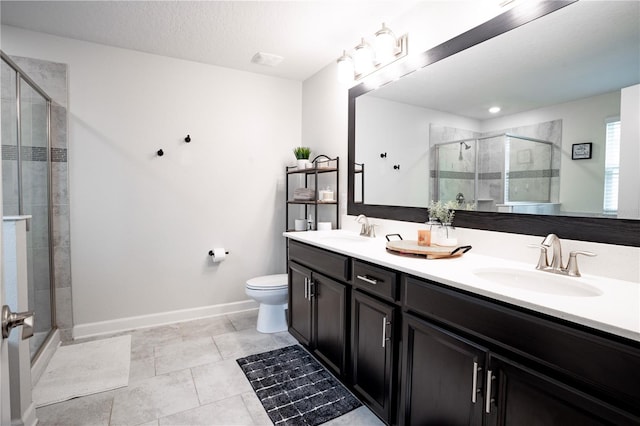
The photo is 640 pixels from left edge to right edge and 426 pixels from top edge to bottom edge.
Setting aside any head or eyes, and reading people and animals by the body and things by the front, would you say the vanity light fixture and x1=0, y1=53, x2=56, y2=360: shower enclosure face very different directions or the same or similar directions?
very different directions

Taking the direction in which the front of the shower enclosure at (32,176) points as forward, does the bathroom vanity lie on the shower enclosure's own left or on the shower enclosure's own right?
on the shower enclosure's own right

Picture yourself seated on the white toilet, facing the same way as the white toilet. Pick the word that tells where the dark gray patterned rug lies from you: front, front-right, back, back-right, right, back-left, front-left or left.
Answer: left

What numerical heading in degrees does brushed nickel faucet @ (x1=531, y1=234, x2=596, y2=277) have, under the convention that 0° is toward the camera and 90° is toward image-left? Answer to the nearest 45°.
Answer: approximately 45°

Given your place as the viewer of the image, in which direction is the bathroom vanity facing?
facing the viewer and to the left of the viewer

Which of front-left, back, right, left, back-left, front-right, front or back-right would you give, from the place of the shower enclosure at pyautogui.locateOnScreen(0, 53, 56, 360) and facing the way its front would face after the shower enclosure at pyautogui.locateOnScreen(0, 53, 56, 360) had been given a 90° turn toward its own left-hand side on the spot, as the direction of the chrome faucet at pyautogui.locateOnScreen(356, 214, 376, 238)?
back-right

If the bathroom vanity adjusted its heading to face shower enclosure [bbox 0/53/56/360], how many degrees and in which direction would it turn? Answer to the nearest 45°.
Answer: approximately 45° to its right

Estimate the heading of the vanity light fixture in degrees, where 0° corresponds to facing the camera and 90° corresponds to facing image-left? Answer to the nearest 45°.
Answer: approximately 45°
